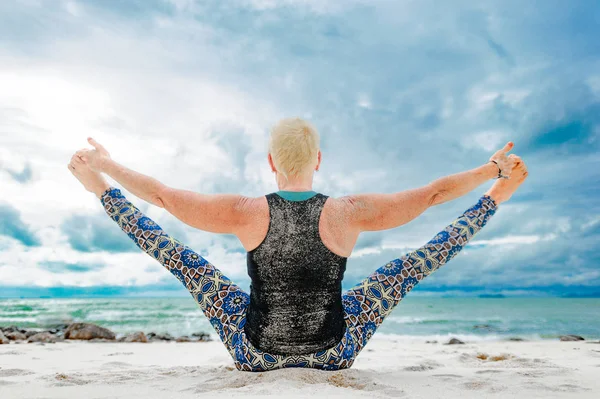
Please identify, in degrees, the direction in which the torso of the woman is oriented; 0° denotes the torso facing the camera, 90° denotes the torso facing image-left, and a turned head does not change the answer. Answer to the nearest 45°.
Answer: approximately 180°

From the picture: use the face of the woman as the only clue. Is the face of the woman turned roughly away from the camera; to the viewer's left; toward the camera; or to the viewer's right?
away from the camera

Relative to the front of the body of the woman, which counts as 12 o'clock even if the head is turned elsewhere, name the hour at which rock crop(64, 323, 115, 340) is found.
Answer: The rock is roughly at 11 o'clock from the woman.

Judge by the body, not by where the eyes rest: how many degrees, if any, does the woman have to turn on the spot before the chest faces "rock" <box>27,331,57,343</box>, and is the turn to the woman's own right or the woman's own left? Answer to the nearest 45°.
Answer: approximately 45° to the woman's own left
